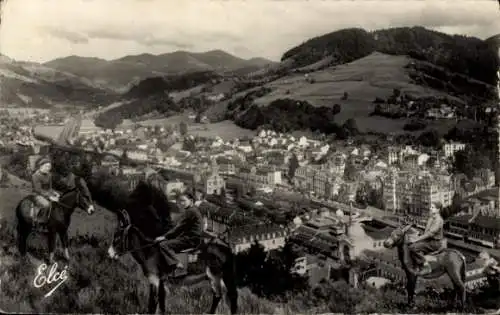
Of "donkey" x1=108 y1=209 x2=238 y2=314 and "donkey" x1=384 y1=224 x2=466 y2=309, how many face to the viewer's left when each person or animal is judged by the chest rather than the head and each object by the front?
2

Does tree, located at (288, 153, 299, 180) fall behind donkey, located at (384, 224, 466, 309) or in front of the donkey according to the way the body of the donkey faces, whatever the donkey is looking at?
in front

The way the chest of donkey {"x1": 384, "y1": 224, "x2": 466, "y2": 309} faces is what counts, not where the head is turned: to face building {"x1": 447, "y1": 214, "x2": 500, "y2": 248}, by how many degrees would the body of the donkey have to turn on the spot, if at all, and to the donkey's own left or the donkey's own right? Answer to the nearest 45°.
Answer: approximately 135° to the donkey's own right

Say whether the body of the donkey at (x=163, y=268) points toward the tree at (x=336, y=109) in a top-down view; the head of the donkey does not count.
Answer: no

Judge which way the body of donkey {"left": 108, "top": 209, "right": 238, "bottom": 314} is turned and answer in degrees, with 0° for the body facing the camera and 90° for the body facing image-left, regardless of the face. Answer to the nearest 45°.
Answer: approximately 90°

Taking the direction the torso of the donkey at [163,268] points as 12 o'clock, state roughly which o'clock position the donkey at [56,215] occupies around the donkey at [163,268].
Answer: the donkey at [56,215] is roughly at 1 o'clock from the donkey at [163,268].

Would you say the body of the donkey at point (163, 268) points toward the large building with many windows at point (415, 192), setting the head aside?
no

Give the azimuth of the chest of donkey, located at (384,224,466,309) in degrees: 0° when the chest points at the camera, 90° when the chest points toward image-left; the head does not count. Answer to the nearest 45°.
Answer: approximately 90°

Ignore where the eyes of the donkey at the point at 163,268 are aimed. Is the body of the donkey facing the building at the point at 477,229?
no
